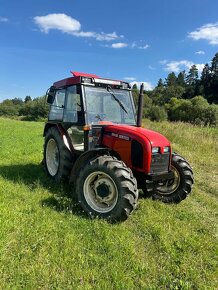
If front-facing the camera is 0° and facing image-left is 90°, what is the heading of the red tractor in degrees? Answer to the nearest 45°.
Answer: approximately 315°
